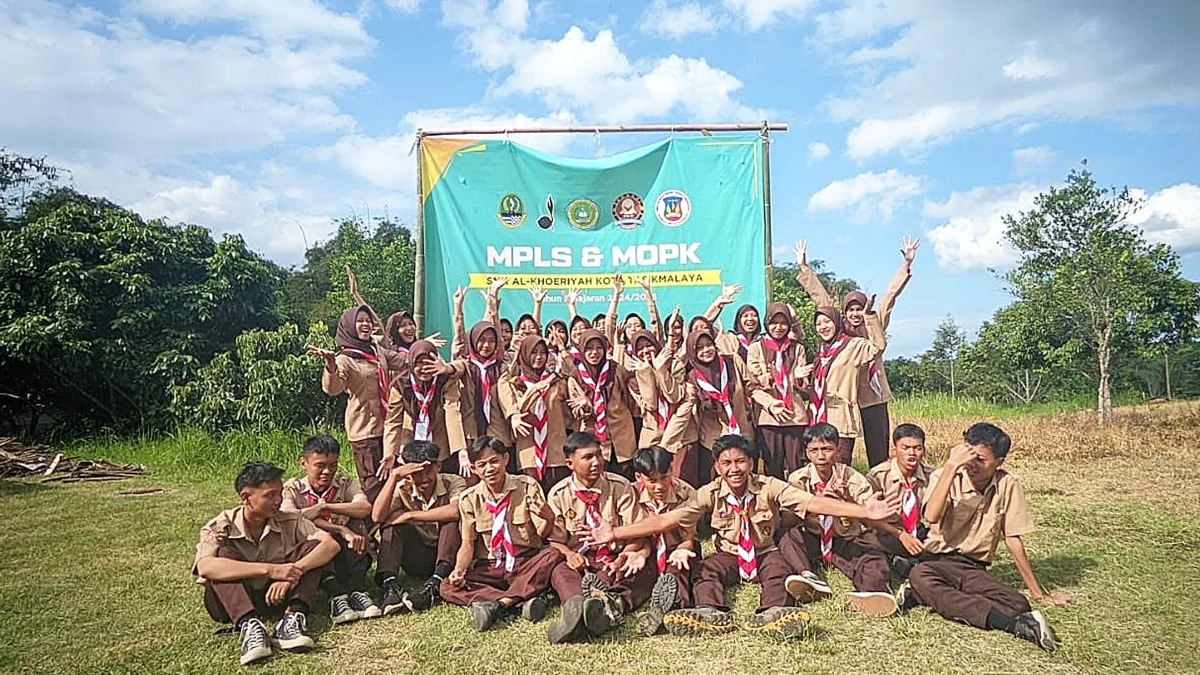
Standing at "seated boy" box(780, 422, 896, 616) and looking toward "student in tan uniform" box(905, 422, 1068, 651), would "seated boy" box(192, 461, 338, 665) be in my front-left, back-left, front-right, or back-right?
back-right

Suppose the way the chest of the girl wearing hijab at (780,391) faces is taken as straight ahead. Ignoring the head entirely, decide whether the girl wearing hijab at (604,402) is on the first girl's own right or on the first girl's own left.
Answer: on the first girl's own right

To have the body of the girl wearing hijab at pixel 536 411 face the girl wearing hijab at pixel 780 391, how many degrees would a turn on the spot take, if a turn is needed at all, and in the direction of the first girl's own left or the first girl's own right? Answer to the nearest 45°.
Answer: approximately 90° to the first girl's own left

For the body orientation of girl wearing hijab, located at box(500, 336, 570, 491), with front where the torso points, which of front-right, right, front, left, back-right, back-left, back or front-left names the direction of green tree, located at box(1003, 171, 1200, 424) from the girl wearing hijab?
back-left

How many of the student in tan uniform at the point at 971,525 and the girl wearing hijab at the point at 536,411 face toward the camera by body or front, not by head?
2

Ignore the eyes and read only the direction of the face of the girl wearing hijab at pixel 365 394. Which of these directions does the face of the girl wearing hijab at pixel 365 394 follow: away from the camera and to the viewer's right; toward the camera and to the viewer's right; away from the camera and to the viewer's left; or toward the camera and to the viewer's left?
toward the camera and to the viewer's right

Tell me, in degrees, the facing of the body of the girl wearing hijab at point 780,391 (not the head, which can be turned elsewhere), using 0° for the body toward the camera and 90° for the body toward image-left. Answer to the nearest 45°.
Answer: approximately 0°

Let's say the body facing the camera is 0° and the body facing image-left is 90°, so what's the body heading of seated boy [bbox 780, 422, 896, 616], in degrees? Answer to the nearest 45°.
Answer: approximately 0°
